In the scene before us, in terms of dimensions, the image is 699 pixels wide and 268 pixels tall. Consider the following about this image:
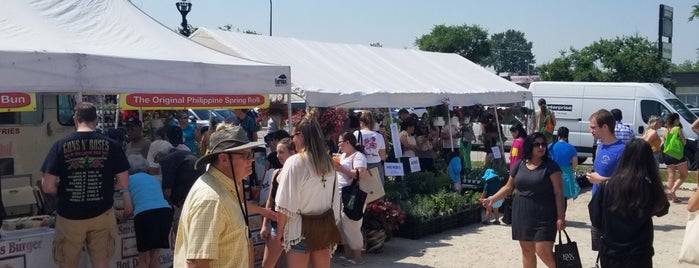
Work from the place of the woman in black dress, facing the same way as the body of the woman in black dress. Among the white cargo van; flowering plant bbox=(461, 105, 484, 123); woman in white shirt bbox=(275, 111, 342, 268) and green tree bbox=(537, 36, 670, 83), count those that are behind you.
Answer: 3

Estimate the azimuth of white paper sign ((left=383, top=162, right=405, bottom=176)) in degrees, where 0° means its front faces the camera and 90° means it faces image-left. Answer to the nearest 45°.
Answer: approximately 0°

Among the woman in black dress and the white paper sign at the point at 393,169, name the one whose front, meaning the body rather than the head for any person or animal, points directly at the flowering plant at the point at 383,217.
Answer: the white paper sign

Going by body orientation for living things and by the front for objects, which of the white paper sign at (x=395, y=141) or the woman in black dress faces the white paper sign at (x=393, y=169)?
the white paper sign at (x=395, y=141)
